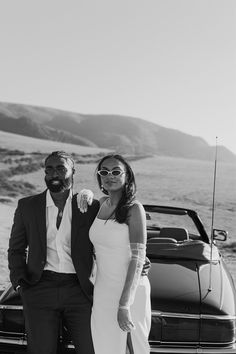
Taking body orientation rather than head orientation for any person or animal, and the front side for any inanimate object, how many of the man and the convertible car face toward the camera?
1

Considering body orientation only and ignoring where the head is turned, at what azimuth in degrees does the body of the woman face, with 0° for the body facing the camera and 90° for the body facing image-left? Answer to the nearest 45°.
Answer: approximately 45°
